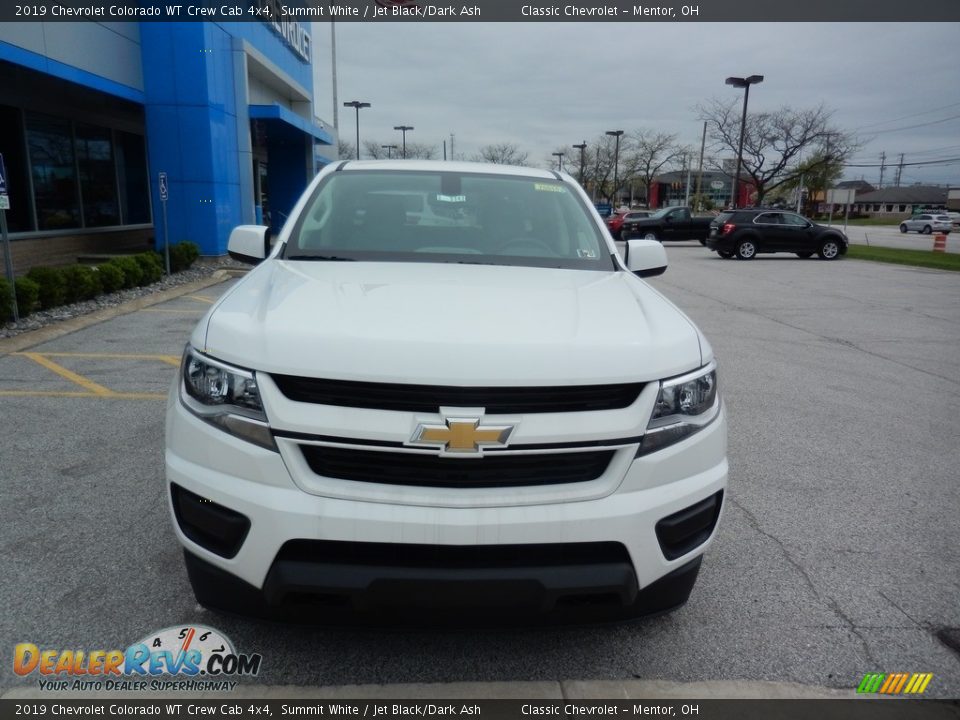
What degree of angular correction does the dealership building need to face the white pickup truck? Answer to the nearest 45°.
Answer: approximately 45° to its right

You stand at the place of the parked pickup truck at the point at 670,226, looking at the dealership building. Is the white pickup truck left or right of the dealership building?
left

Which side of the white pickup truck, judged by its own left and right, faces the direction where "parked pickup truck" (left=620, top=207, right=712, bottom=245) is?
back

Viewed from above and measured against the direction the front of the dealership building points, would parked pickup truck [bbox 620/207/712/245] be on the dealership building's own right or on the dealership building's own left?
on the dealership building's own left

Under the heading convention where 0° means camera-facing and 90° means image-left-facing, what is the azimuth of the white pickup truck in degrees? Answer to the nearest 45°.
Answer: approximately 0°

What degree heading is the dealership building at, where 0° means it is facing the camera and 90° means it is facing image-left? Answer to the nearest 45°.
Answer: approximately 315°

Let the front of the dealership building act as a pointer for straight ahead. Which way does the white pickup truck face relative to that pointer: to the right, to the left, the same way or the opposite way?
to the right

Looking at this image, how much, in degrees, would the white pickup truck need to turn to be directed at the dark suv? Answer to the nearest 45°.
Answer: approximately 135° to its left

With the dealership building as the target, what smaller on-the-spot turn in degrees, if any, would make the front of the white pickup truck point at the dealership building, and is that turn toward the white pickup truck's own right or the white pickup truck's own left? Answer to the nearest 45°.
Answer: approximately 135° to the white pickup truck's own right
